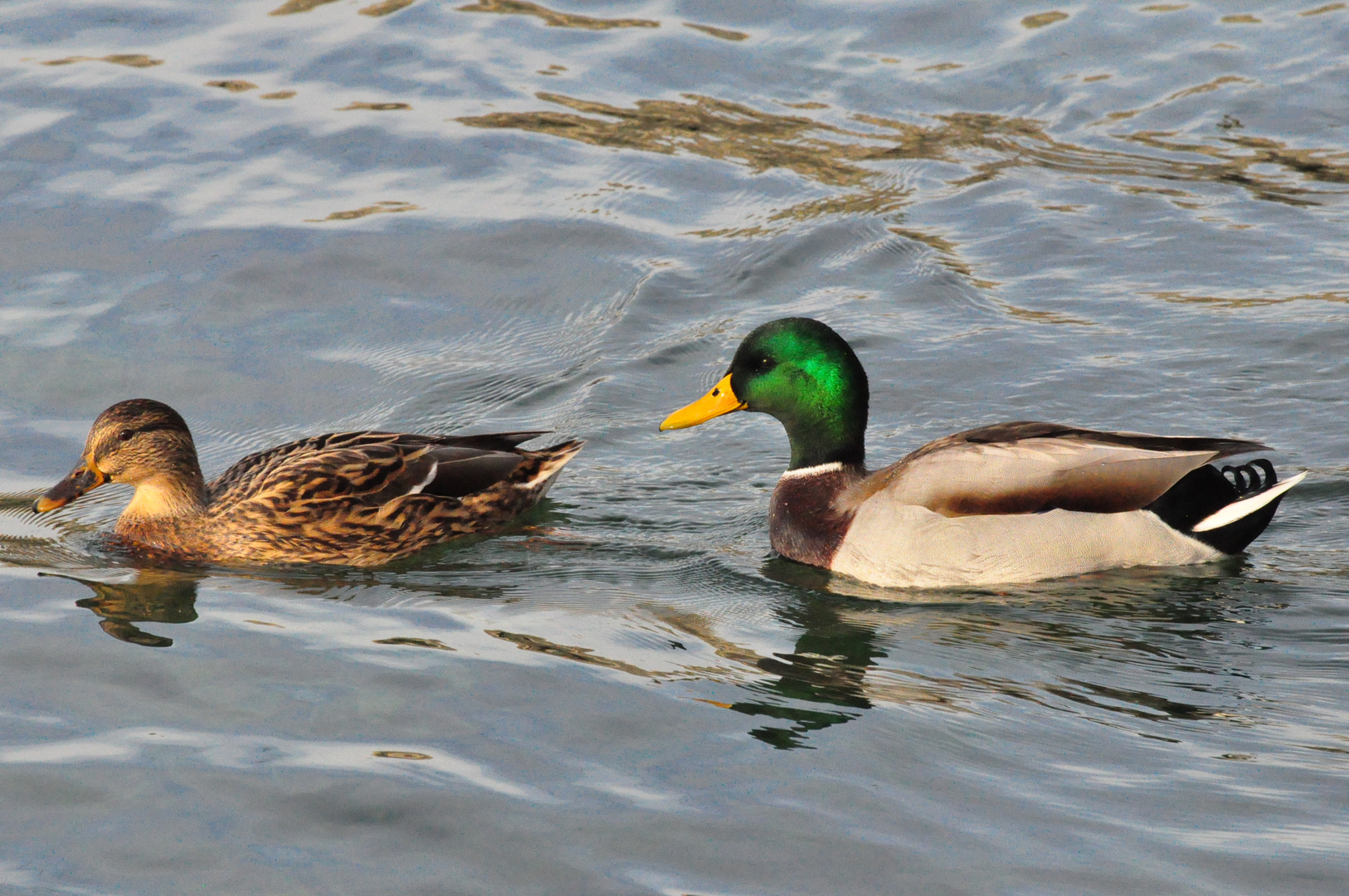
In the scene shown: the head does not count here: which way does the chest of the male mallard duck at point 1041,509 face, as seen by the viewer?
to the viewer's left
